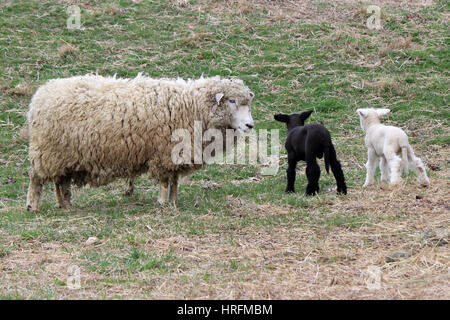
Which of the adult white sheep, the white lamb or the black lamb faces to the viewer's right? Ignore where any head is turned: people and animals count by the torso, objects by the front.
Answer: the adult white sheep

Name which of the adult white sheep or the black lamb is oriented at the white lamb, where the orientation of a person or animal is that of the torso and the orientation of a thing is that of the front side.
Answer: the adult white sheep

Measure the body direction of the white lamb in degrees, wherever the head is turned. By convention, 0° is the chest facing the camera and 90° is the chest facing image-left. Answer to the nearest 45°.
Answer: approximately 135°

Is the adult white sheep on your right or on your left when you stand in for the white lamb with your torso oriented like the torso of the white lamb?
on your left

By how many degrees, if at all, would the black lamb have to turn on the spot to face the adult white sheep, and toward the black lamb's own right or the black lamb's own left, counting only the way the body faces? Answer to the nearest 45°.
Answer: approximately 45° to the black lamb's own left

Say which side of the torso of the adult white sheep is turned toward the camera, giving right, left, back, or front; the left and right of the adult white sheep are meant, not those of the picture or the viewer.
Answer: right

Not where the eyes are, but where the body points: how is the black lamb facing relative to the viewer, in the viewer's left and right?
facing away from the viewer and to the left of the viewer

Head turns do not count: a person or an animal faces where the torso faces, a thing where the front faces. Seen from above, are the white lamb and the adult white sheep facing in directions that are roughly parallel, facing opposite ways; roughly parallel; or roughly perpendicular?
roughly perpendicular

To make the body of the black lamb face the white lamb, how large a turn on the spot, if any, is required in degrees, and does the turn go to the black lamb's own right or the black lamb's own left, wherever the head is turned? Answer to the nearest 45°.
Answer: approximately 135° to the black lamb's own right

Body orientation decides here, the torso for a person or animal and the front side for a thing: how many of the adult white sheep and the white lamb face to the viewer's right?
1
